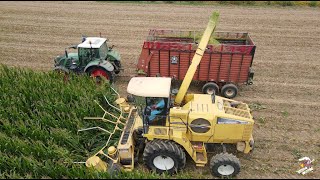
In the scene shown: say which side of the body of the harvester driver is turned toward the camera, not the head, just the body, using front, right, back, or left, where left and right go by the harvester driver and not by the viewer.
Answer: left

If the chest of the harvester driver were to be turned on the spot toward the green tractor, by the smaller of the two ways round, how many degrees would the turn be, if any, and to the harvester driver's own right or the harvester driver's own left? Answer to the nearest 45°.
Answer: approximately 45° to the harvester driver's own right
